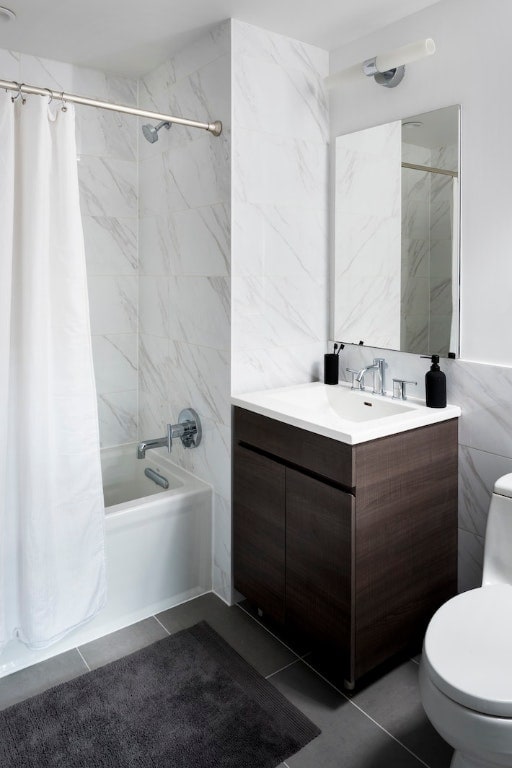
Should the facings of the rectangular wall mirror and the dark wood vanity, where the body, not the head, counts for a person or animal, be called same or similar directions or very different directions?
same or similar directions

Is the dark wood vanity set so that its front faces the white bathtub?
no

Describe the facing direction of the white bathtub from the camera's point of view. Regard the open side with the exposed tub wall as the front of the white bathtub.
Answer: facing the viewer and to the right of the viewer

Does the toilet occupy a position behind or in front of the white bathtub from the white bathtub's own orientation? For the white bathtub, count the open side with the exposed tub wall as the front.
in front

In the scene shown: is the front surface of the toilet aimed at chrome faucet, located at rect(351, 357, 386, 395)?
no

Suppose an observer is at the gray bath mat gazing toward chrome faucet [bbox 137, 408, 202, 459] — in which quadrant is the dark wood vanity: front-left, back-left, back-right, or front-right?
front-right

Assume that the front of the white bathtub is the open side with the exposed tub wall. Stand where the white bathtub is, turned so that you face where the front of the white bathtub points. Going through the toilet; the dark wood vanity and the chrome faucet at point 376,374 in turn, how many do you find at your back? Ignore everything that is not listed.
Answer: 0

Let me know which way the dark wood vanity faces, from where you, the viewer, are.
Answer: facing the viewer and to the left of the viewer

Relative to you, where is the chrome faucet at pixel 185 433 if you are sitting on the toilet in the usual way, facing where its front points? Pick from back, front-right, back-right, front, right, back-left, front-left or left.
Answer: right

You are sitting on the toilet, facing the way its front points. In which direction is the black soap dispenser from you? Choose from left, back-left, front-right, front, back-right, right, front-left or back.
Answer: back-right

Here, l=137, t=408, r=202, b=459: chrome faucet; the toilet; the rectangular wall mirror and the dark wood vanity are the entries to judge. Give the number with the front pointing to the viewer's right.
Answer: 0

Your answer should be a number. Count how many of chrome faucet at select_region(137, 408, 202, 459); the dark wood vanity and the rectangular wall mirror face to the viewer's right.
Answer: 0

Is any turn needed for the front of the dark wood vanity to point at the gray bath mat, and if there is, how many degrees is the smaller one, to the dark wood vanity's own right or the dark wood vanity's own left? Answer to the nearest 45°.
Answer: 0° — it already faces it

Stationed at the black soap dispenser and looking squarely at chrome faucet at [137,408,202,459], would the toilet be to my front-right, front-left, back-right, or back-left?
back-left
